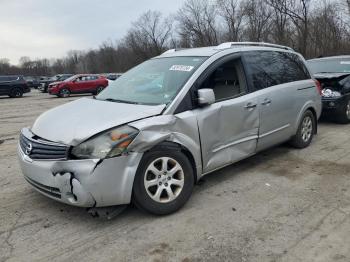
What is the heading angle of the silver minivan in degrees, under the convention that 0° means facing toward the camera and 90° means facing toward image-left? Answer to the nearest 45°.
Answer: approximately 45°

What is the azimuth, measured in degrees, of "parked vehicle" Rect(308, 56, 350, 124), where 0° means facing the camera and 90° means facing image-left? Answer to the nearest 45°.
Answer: approximately 45°

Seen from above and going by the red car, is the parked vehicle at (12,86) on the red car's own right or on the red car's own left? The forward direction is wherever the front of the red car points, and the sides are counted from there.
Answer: on the red car's own right

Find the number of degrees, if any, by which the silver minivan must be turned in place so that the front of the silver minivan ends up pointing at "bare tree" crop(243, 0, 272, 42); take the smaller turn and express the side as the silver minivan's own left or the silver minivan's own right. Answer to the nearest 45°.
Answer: approximately 135° to the silver minivan's own right

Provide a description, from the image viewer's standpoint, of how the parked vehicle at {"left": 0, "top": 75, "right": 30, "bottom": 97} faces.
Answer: facing to the left of the viewer

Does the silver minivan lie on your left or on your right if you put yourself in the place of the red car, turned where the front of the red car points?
on your left

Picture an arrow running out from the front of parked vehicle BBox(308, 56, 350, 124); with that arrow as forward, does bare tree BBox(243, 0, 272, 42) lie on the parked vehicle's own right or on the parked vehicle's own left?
on the parked vehicle's own right

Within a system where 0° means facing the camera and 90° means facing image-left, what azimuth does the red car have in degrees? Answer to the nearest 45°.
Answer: approximately 45°

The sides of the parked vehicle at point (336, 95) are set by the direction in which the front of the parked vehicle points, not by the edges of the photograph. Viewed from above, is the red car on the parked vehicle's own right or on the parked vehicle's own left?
on the parked vehicle's own right

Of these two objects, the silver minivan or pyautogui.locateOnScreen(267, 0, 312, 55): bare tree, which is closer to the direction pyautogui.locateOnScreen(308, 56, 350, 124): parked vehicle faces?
the silver minivan

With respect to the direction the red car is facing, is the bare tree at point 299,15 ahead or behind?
behind

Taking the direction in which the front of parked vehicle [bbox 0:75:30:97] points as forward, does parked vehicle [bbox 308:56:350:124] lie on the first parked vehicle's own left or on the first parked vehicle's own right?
on the first parked vehicle's own left
